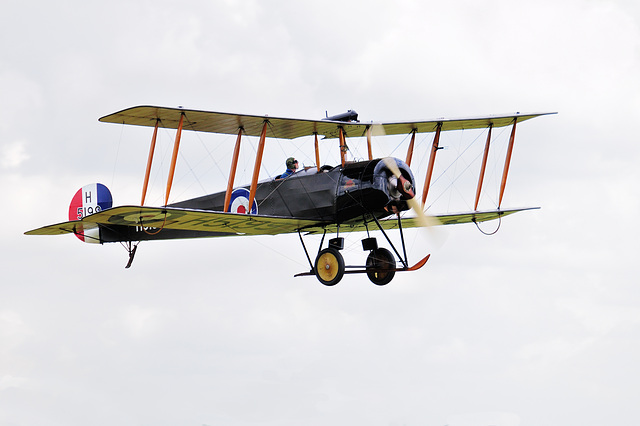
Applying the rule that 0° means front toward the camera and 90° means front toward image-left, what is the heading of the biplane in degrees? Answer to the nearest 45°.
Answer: approximately 315°
